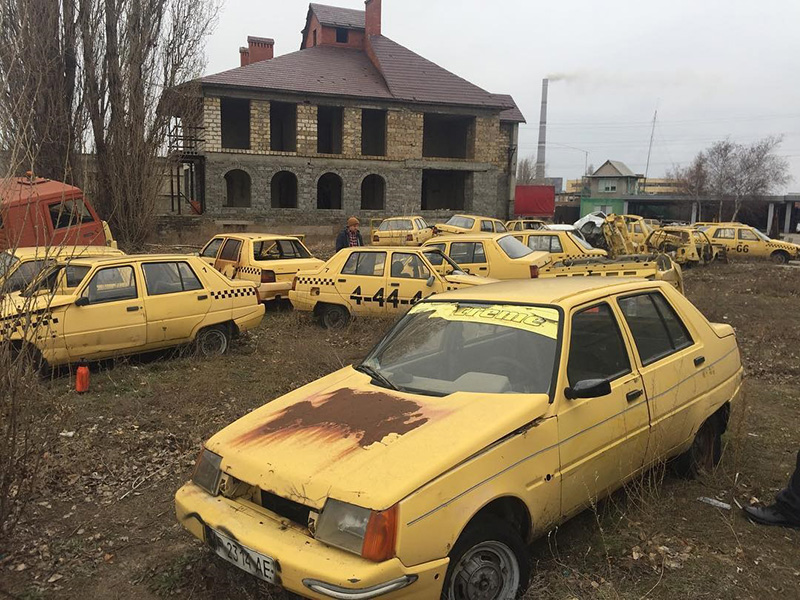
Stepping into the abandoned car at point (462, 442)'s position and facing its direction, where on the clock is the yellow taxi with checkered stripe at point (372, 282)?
The yellow taxi with checkered stripe is roughly at 4 o'clock from the abandoned car.

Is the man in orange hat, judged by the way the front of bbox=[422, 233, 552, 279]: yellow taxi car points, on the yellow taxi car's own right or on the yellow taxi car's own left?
on the yellow taxi car's own left

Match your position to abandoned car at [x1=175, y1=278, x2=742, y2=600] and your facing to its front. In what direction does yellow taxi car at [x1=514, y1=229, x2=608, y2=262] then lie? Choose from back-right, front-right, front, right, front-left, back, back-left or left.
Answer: back-right

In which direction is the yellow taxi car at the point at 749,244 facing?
to the viewer's right

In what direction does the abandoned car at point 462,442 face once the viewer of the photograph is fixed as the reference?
facing the viewer and to the left of the viewer

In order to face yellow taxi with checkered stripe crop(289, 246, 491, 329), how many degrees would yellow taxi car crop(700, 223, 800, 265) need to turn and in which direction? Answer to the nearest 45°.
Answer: approximately 90° to its right

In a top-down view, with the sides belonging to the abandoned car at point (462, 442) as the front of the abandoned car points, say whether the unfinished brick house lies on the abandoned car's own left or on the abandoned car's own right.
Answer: on the abandoned car's own right

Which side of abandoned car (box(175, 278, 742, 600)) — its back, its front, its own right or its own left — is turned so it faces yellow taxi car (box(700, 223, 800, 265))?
back

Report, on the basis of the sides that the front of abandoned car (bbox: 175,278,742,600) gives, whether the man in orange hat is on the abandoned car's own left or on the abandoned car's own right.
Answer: on the abandoned car's own right

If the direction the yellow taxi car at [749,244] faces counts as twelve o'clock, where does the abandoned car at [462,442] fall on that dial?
The abandoned car is roughly at 3 o'clock from the yellow taxi car.
